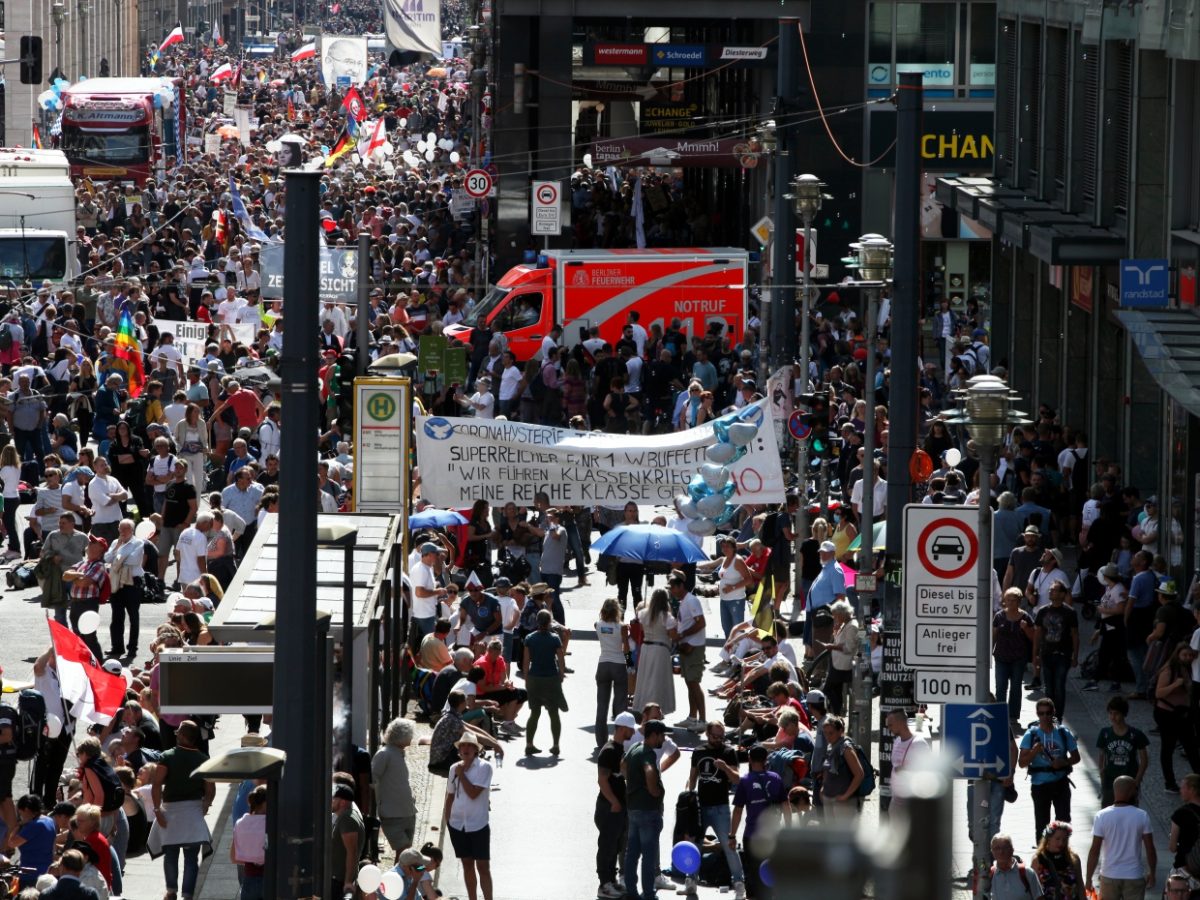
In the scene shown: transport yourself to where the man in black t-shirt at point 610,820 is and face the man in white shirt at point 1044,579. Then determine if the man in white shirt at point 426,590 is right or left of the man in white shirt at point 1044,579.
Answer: left

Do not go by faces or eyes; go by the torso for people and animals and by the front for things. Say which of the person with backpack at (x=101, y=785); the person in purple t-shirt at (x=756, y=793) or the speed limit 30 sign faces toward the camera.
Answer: the speed limit 30 sign

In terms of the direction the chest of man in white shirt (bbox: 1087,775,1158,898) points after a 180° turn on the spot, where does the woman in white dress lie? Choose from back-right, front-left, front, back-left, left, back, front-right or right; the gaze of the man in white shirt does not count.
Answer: back-right

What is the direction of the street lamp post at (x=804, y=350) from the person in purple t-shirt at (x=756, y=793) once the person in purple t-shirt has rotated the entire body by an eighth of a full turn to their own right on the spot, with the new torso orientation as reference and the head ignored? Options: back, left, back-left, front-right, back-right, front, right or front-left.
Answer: front-left

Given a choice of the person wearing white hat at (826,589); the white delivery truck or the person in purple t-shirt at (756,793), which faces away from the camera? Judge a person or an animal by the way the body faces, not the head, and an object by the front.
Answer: the person in purple t-shirt

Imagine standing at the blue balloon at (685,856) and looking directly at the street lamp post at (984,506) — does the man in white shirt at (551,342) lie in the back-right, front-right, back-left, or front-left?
back-left

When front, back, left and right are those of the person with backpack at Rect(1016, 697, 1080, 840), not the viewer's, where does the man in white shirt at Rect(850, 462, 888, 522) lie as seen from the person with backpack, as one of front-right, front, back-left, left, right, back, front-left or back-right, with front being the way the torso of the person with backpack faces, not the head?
back

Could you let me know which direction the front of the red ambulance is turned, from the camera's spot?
facing to the left of the viewer

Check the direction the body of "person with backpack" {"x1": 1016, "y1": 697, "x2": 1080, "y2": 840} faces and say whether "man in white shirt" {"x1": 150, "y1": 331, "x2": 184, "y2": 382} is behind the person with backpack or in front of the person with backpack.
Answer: behind

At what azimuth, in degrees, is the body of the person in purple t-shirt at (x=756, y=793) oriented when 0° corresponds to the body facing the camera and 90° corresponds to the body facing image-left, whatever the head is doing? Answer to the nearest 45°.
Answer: approximately 180°

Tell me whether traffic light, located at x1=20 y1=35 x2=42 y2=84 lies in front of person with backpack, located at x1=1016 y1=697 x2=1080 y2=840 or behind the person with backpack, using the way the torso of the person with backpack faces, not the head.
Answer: behind

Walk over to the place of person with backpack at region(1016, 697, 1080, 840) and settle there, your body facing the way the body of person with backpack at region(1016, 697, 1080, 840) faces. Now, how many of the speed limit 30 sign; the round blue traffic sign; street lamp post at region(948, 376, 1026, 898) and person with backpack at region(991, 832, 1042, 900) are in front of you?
2

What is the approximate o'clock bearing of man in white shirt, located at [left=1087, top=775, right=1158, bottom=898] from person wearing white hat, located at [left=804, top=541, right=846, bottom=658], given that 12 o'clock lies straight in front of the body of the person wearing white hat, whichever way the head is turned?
The man in white shirt is roughly at 10 o'clock from the person wearing white hat.
